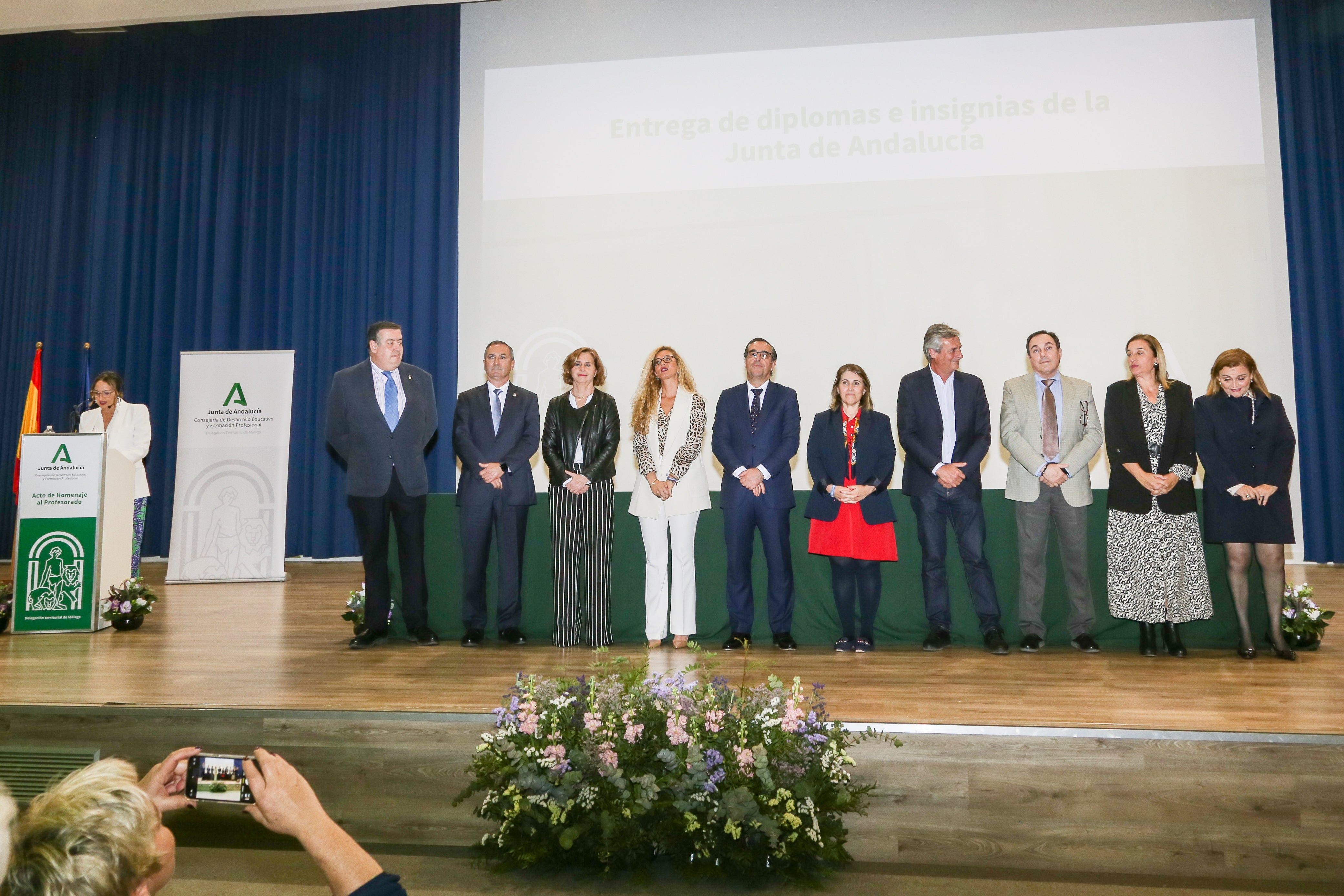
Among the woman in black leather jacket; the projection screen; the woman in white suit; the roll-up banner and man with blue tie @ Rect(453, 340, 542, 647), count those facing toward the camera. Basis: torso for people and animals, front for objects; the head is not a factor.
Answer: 5

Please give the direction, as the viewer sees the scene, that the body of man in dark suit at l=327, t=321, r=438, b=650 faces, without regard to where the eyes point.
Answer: toward the camera

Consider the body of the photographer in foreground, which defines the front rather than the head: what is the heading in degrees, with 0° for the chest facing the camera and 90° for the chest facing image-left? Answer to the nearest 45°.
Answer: approximately 225°

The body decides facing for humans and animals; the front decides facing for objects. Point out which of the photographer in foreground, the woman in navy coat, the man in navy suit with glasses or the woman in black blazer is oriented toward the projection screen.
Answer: the photographer in foreground

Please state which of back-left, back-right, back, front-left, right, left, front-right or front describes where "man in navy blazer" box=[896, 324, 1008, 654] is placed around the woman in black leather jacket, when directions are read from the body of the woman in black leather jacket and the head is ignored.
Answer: left

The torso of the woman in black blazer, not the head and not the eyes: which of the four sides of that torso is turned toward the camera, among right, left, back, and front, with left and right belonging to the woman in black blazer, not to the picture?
front

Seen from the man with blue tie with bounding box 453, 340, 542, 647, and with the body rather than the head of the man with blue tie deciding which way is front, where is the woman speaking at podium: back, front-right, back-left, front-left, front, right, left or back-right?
back-right

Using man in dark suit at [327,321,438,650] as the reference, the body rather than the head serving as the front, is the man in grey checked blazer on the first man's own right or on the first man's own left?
on the first man's own left

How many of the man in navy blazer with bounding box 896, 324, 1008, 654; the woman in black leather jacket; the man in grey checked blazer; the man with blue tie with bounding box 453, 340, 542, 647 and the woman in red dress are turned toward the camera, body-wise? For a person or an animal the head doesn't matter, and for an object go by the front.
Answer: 5

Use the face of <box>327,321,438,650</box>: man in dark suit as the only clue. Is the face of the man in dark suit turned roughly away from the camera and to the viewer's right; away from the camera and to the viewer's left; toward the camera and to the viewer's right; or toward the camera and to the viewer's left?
toward the camera and to the viewer's right

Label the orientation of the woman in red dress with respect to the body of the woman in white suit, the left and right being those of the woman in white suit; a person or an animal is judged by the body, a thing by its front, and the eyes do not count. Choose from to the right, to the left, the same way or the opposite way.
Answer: the same way

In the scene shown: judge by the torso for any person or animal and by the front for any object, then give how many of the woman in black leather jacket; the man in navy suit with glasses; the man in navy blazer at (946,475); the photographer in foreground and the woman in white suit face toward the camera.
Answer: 4

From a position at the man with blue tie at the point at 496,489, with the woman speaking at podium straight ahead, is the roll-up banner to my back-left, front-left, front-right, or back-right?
front-right

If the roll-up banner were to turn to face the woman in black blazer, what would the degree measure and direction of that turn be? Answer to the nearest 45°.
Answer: approximately 45° to its left

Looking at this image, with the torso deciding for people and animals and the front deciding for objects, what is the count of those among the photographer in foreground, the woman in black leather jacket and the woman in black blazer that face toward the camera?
2

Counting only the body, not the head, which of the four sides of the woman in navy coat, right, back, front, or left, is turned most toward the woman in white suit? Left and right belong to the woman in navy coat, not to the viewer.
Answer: right

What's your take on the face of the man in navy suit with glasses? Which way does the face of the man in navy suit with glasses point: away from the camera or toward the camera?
toward the camera

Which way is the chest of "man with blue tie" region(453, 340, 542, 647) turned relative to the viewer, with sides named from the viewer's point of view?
facing the viewer

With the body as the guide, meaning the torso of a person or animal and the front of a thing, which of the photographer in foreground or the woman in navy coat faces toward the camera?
the woman in navy coat

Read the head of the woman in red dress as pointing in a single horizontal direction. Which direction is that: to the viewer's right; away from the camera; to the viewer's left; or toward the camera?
toward the camera
